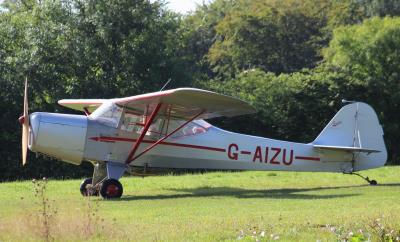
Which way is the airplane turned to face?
to the viewer's left

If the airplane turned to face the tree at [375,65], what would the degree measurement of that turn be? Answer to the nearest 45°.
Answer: approximately 135° to its right

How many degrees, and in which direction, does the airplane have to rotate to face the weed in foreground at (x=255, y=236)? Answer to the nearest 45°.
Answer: approximately 90° to its left

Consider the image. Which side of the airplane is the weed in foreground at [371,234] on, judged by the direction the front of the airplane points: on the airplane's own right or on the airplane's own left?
on the airplane's own left
